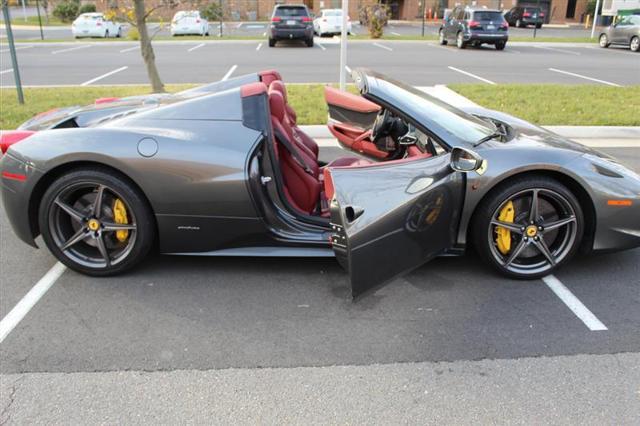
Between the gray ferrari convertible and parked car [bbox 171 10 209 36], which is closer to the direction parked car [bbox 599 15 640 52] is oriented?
the parked car

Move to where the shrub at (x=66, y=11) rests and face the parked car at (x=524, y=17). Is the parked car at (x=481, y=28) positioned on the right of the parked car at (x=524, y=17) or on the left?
right

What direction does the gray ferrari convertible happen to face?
to the viewer's right

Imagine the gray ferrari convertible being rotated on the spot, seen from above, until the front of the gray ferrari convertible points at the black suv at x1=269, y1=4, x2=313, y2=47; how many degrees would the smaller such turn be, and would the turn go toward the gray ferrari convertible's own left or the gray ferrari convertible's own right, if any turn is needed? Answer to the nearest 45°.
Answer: approximately 90° to the gray ferrari convertible's own left

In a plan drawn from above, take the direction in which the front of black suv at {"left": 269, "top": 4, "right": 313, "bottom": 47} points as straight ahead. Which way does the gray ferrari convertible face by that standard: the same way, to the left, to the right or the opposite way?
to the right

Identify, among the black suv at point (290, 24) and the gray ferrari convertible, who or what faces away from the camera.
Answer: the black suv

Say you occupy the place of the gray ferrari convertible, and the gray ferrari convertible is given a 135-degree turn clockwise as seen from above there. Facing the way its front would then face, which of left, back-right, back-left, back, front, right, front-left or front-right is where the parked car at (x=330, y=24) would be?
back-right

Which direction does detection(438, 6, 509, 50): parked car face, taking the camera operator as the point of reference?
facing away from the viewer and to the left of the viewer

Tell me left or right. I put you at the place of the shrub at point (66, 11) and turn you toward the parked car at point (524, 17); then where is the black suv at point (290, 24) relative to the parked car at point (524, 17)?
right

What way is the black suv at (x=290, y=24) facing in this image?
away from the camera

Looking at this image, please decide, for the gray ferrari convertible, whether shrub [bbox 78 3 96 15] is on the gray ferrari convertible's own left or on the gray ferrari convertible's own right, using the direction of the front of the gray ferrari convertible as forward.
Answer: on the gray ferrari convertible's own left

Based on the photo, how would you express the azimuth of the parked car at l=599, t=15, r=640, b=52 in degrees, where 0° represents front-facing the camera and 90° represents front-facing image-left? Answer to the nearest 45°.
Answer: approximately 135°
